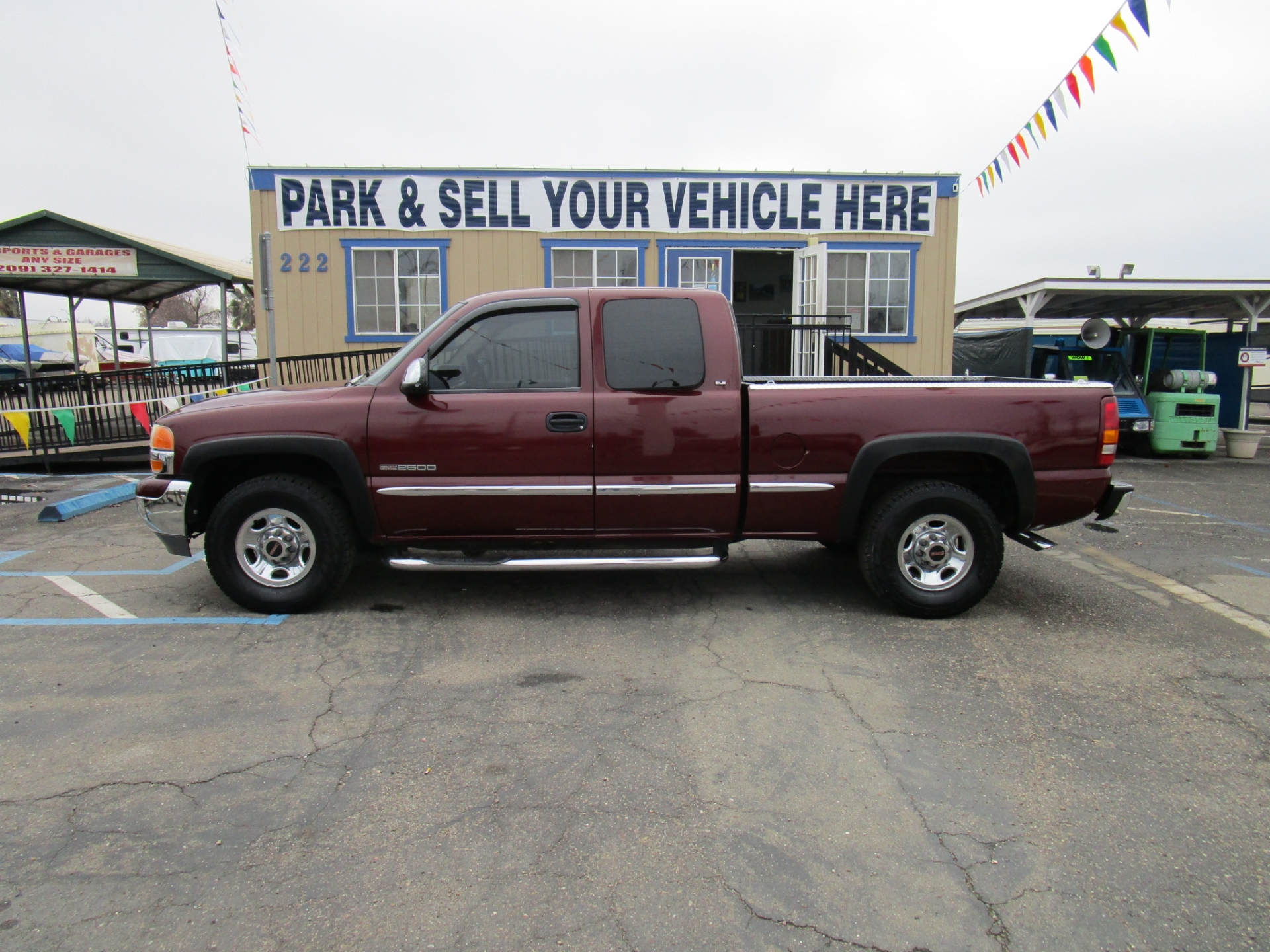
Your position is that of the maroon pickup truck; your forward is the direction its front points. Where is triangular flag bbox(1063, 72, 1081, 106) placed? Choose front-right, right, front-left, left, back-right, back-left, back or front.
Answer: back-right

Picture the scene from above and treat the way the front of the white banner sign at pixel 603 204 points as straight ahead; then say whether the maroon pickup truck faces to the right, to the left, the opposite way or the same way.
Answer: to the right

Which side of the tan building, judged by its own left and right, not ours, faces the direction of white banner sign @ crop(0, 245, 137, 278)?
right

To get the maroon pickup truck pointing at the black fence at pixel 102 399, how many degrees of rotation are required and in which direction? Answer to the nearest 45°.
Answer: approximately 45° to its right

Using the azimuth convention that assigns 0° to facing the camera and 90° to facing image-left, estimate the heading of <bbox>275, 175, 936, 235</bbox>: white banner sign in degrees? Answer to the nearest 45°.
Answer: approximately 0°

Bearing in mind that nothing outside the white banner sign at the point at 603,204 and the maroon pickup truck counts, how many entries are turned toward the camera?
1

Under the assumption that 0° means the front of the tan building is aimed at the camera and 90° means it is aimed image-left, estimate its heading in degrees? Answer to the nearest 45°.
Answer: approximately 0°

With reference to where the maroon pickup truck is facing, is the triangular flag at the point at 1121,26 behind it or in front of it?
behind

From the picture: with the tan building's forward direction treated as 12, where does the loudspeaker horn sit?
The loudspeaker horn is roughly at 9 o'clock from the tan building.

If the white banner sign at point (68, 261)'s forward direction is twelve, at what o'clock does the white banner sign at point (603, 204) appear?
the white banner sign at point (603, 204) is roughly at 10 o'clock from the white banner sign at point (68, 261).

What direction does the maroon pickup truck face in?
to the viewer's left

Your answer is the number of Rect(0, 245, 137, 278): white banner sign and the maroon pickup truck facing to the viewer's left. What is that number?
1

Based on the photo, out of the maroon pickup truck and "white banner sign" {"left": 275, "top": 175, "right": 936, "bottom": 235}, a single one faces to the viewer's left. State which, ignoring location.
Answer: the maroon pickup truck
